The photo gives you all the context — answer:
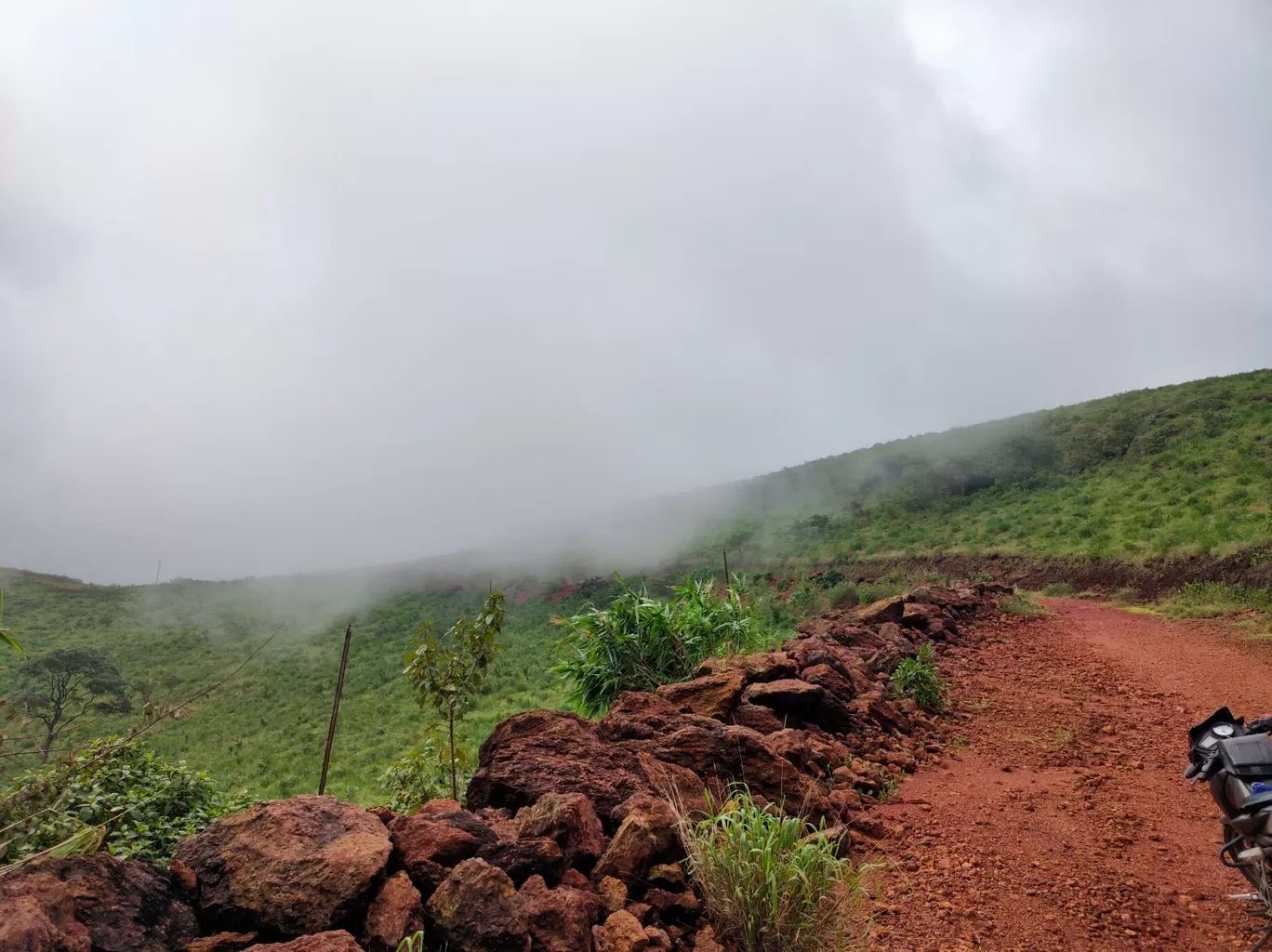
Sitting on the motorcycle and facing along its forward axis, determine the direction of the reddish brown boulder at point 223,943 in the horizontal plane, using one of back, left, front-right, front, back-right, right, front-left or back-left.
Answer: left

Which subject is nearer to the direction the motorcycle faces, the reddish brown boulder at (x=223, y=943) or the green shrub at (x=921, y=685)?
the green shrub

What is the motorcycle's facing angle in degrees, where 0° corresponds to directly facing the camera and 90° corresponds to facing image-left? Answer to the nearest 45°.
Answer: approximately 135°

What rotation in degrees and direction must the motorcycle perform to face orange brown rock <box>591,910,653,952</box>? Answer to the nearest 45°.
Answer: approximately 90° to its left

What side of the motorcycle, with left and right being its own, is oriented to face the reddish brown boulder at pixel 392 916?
left

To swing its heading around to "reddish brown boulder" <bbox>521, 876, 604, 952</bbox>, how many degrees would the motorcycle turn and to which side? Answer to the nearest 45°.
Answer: approximately 90° to its left

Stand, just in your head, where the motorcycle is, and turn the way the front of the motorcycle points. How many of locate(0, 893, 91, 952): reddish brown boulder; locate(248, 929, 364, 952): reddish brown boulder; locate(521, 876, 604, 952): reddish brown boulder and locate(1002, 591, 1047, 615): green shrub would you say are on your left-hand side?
3

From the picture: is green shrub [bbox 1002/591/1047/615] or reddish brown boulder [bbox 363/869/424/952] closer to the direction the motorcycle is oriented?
the green shrub

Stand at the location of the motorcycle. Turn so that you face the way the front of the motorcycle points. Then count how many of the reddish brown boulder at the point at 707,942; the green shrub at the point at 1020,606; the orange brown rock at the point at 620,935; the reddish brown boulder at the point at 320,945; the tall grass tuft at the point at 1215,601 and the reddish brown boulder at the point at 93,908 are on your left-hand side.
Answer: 4

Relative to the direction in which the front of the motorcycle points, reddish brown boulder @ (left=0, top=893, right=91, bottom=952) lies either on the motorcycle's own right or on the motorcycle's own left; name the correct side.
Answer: on the motorcycle's own left

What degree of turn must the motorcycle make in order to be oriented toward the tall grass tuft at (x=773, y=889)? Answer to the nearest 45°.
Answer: approximately 90° to its left

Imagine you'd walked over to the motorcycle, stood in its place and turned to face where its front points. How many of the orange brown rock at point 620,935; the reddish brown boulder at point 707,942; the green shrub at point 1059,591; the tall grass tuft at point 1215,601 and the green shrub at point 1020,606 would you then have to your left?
2

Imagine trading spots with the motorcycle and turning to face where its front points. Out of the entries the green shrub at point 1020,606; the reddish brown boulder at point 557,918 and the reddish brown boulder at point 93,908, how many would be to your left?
2
